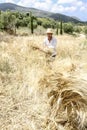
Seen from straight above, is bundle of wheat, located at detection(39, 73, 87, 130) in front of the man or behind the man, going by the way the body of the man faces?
in front

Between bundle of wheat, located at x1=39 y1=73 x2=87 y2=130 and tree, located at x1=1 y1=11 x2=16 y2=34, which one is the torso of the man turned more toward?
the bundle of wheat

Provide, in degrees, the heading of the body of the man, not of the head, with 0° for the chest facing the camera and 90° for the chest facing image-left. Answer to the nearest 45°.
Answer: approximately 0°

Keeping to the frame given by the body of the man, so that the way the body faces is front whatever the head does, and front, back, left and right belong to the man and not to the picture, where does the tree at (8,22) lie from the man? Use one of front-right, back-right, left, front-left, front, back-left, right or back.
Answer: back
